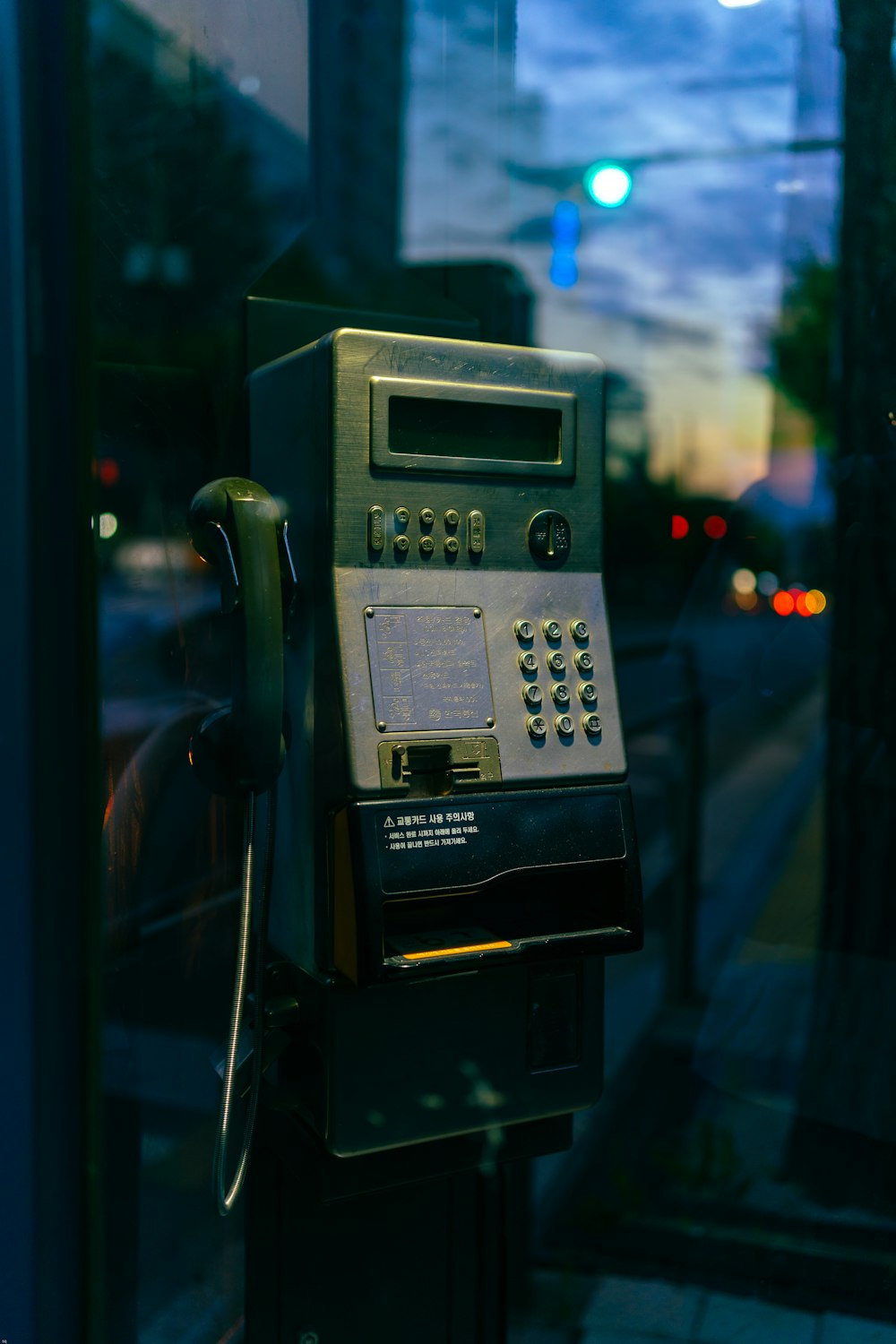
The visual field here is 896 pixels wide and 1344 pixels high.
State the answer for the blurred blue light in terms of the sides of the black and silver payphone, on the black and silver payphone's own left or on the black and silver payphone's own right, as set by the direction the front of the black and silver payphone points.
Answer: on the black and silver payphone's own left

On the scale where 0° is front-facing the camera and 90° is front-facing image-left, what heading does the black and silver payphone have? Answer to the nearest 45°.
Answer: approximately 315°
